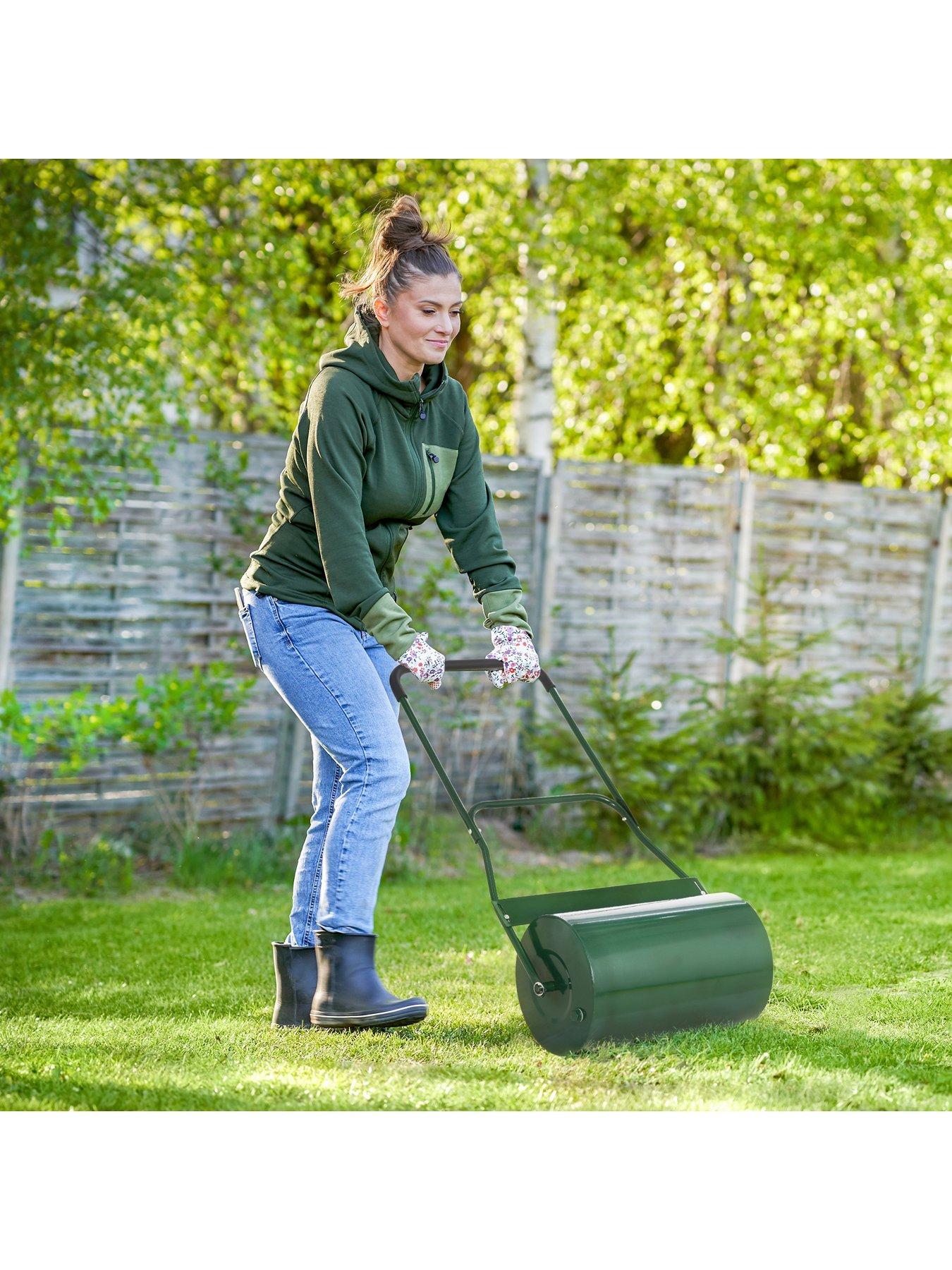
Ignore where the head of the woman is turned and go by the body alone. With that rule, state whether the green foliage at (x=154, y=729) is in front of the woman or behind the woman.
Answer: behind

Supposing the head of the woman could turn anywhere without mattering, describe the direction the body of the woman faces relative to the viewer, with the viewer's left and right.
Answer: facing the viewer and to the right of the viewer
